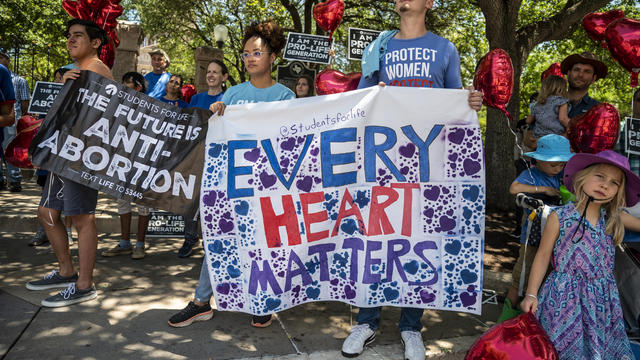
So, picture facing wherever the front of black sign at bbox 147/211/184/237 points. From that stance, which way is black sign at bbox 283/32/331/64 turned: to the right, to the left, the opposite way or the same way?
the same way

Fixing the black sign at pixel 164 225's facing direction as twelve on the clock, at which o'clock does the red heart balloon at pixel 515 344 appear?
The red heart balloon is roughly at 11 o'clock from the black sign.

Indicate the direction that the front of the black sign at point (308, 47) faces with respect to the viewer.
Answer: facing the viewer

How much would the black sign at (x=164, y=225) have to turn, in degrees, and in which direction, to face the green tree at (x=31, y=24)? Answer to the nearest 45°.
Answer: approximately 180°

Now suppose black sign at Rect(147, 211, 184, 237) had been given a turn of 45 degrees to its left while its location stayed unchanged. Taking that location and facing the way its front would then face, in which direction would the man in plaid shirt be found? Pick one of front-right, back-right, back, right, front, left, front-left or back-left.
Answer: back

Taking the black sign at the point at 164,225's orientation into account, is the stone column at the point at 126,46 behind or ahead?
behind

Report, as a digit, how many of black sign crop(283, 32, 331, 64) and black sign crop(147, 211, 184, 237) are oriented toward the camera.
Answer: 2

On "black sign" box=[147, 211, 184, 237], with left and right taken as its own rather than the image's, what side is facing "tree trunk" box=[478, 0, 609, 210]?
left

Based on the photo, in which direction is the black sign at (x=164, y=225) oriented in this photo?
toward the camera

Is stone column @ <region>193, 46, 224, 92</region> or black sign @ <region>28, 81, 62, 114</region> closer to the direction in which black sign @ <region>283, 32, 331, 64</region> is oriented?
the black sign

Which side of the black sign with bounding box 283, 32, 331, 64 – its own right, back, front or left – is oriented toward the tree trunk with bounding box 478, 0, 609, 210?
left

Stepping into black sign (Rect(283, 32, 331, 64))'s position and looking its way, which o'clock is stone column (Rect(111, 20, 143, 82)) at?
The stone column is roughly at 4 o'clock from the black sign.

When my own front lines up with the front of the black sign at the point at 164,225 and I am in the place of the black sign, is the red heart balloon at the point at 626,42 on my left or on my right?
on my left

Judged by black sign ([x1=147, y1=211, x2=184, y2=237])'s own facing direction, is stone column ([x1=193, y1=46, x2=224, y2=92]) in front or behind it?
behind

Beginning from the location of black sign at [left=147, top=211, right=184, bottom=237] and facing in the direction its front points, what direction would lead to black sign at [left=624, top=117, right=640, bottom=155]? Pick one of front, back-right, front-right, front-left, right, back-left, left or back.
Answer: front-left

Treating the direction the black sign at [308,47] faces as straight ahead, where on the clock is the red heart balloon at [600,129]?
The red heart balloon is roughly at 11 o'clock from the black sign.
